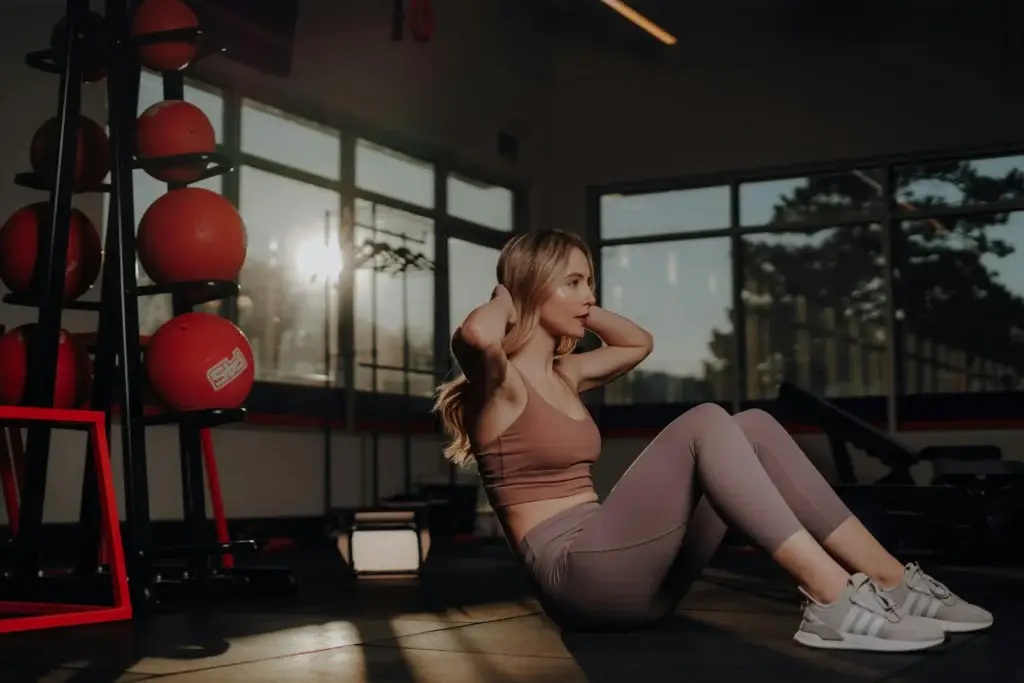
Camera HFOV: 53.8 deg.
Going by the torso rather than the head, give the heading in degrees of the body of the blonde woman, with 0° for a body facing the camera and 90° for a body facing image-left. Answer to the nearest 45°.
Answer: approximately 270°

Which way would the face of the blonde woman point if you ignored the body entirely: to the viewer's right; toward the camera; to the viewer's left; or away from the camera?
to the viewer's right

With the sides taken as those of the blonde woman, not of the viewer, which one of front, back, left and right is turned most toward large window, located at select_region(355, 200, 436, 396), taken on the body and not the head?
left

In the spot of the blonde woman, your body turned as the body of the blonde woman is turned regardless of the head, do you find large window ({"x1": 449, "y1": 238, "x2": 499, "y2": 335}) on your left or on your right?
on your left

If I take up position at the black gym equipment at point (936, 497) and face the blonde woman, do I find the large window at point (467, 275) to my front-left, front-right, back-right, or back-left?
back-right

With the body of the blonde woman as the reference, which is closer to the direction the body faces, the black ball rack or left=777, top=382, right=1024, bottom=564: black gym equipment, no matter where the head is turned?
the black gym equipment

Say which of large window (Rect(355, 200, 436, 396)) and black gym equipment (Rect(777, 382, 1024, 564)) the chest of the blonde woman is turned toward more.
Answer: the black gym equipment

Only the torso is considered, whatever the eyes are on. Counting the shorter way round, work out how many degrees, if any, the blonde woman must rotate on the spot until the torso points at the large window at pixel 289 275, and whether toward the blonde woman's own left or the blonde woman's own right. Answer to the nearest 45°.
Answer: approximately 135° to the blonde woman's own left

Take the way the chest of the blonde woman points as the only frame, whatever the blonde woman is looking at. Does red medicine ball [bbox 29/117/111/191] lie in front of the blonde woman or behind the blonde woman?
behind

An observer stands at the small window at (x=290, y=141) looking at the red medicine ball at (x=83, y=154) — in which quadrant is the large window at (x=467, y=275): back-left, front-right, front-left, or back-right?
back-left

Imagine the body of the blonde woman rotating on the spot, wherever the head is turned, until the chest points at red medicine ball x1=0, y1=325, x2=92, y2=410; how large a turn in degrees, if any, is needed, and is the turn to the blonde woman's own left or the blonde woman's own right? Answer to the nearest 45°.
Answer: approximately 135° to the blonde woman's own left

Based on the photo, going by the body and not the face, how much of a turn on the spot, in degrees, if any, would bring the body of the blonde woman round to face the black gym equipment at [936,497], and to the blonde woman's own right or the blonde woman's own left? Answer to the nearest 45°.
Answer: approximately 90° to the blonde woman's own left

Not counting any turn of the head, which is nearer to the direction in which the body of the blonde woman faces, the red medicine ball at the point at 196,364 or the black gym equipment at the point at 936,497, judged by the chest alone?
the black gym equipment
